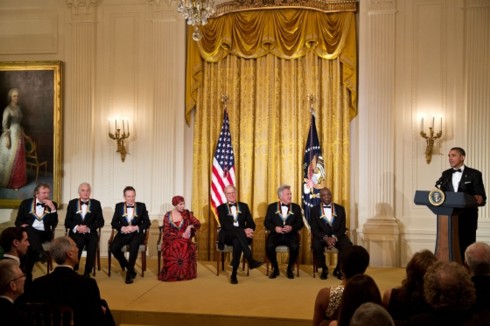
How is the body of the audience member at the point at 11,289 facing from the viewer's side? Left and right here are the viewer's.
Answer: facing away from the viewer and to the right of the viewer

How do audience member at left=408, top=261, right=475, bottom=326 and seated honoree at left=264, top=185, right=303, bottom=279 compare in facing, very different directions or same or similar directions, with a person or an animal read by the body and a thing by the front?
very different directions

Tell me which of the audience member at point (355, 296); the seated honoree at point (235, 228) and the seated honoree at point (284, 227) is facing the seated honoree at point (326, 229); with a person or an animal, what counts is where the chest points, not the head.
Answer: the audience member

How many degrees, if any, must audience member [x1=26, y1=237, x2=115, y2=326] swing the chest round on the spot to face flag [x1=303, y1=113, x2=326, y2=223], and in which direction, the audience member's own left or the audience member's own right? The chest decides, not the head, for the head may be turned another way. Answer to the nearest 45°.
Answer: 0° — they already face it

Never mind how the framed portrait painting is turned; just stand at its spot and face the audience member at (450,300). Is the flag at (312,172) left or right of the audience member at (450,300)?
left

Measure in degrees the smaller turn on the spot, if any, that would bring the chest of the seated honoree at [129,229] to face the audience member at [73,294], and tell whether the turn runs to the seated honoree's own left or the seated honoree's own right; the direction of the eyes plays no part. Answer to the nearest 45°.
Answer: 0° — they already face them

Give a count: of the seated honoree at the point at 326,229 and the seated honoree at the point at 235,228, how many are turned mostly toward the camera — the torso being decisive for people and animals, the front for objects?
2

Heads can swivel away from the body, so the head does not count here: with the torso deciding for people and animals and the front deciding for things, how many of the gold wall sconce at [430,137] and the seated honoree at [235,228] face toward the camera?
2
